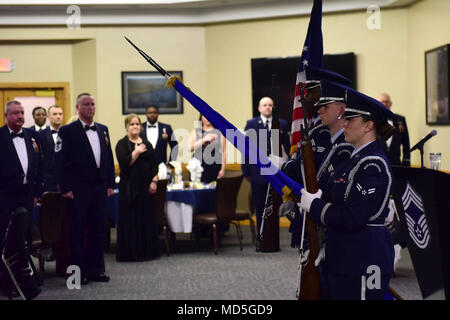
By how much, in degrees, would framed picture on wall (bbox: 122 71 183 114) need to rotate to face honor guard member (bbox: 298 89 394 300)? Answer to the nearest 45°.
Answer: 0° — it already faces them

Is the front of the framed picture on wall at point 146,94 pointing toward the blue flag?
yes

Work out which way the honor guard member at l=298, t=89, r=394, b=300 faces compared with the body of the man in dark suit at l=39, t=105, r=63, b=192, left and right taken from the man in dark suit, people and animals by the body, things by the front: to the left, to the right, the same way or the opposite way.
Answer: to the right

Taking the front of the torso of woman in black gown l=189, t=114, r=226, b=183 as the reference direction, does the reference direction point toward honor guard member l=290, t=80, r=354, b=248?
yes

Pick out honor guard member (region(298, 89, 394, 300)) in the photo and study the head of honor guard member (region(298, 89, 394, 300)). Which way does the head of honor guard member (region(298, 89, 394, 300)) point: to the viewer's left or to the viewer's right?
to the viewer's left

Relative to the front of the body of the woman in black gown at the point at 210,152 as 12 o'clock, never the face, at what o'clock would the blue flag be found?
The blue flag is roughly at 12 o'clock from the woman in black gown.

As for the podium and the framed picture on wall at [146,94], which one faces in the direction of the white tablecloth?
the framed picture on wall

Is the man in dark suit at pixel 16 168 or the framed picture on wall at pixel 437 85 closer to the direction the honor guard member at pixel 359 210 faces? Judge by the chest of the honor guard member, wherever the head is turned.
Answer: the man in dark suit

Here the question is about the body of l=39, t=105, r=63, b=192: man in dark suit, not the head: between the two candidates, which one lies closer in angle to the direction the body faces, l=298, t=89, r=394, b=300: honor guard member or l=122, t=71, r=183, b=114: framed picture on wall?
the honor guard member

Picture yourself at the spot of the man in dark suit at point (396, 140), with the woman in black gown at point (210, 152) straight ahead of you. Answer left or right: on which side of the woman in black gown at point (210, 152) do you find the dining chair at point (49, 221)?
left

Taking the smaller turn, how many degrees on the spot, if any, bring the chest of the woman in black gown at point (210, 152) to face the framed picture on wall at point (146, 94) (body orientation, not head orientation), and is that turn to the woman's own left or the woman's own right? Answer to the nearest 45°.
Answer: approximately 135° to the woman's own right

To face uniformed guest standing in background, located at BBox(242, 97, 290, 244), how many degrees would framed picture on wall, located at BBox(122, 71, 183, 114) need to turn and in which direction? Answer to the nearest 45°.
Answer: approximately 45° to its left
